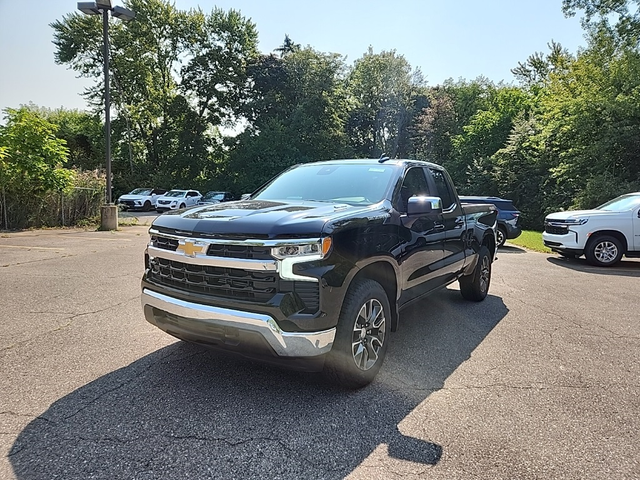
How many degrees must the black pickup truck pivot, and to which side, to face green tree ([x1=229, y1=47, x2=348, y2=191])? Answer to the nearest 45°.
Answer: approximately 135° to its right

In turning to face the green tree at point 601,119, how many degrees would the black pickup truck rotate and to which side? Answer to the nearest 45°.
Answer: approximately 180°

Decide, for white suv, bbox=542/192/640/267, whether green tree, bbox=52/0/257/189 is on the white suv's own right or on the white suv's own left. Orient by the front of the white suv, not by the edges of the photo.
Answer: on the white suv's own right

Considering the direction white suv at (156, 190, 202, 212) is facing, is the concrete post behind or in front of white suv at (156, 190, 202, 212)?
in front

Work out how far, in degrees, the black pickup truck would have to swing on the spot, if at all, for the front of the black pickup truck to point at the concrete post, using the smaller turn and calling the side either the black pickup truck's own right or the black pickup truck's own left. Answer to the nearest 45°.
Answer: approximately 90° to the black pickup truck's own right

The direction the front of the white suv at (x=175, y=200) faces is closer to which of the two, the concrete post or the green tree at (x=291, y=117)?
the concrete post

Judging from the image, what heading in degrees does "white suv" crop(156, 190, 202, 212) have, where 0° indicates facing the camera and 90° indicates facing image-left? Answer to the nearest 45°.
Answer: approximately 45°

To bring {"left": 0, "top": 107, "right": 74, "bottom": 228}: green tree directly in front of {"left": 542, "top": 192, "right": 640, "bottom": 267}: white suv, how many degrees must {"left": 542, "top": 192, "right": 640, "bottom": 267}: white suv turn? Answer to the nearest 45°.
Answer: approximately 45° to its right

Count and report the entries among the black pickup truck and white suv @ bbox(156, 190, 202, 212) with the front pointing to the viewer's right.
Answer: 0

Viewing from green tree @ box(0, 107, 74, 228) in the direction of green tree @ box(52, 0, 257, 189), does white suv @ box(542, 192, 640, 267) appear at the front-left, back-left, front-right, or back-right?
back-right

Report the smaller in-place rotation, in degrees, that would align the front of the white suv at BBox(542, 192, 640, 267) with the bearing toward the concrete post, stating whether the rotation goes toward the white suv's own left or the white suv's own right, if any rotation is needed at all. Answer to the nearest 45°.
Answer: approximately 45° to the white suv's own right

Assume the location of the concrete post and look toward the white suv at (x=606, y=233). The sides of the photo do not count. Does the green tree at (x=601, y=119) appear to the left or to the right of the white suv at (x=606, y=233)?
left

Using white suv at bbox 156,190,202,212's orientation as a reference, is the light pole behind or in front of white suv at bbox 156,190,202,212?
in front
